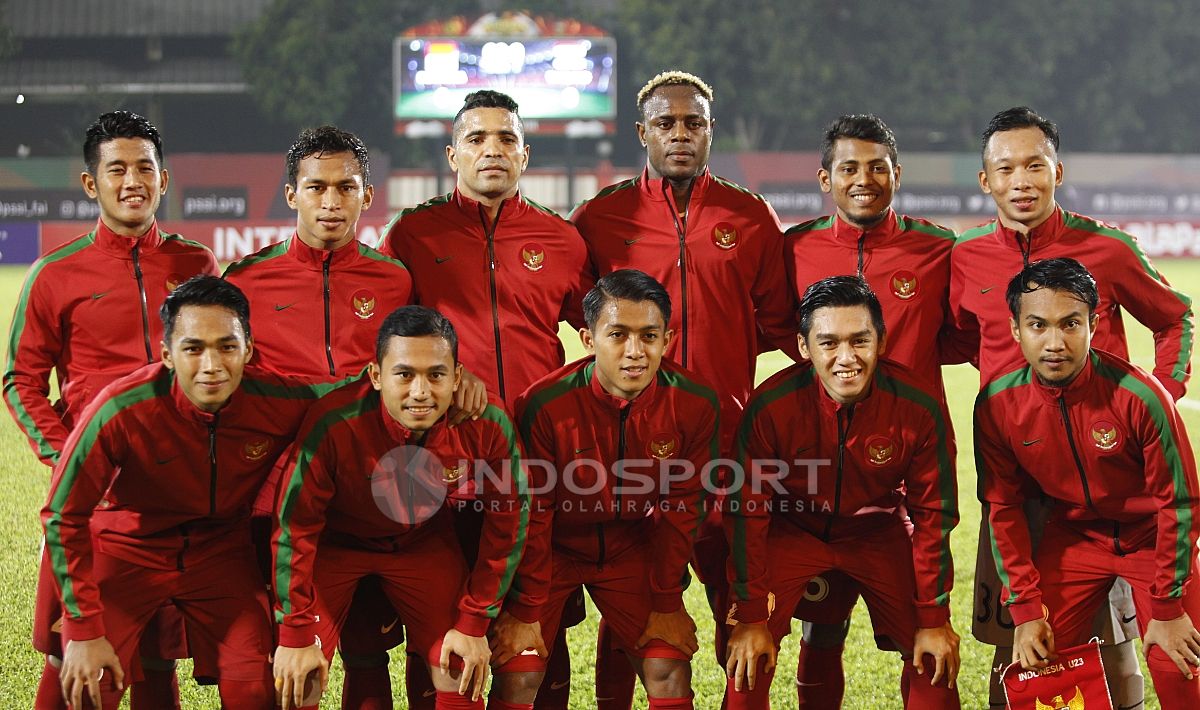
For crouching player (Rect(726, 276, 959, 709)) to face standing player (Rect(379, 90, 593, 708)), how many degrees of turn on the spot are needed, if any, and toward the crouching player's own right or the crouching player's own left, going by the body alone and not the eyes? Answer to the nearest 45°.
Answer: approximately 90° to the crouching player's own right

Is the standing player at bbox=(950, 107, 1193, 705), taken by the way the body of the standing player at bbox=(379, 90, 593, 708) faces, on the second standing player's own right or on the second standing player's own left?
on the second standing player's own left

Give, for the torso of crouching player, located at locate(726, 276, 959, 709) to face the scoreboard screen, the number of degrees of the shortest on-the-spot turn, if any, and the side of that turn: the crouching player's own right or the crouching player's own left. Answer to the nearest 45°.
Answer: approximately 180°

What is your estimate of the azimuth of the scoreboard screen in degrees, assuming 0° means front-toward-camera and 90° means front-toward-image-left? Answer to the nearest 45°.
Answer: approximately 0°

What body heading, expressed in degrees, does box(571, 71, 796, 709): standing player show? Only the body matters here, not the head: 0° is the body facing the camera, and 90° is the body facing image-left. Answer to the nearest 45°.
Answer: approximately 0°

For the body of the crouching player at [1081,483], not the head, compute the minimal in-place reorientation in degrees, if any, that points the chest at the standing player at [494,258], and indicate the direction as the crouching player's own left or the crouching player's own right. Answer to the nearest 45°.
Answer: approximately 90° to the crouching player's own right
